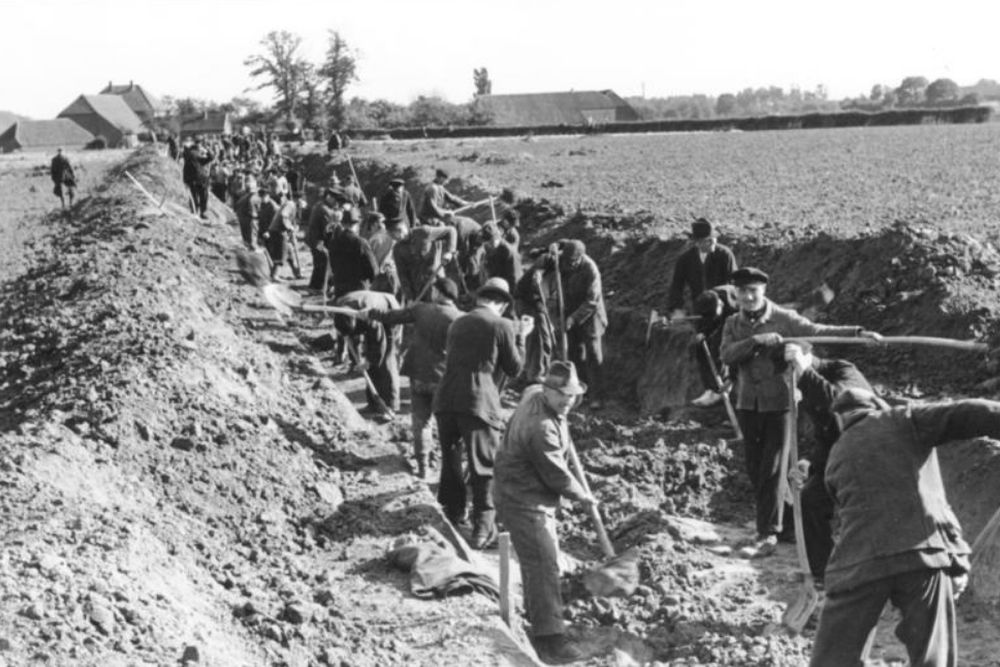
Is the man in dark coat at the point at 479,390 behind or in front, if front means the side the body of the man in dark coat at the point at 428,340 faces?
behind

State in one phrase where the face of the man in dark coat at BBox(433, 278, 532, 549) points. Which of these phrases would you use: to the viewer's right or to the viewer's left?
to the viewer's right

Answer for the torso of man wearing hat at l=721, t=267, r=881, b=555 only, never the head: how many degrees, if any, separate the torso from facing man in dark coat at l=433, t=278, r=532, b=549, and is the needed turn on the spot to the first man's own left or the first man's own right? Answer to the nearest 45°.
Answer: approximately 90° to the first man's own right

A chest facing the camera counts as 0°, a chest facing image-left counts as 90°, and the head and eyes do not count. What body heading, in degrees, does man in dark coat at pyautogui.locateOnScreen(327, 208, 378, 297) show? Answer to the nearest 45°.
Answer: approximately 180°

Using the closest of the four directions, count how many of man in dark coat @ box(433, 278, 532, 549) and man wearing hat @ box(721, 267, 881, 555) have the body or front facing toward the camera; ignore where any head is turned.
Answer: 1

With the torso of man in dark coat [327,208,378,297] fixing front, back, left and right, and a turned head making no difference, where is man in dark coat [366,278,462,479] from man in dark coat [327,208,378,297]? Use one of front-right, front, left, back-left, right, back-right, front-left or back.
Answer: back

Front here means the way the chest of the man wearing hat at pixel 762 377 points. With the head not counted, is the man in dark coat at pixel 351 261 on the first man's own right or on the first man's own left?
on the first man's own right

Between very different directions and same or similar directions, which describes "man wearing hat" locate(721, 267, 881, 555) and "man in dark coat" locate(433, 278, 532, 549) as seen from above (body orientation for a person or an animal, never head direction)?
very different directions

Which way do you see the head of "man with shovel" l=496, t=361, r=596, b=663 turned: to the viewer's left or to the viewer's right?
to the viewer's right

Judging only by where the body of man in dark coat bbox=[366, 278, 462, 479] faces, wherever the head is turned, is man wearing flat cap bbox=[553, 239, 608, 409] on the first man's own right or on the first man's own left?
on the first man's own right

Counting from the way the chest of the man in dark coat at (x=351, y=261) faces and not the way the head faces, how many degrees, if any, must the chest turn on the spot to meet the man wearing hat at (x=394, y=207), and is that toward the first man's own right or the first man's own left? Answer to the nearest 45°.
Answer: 0° — they already face them

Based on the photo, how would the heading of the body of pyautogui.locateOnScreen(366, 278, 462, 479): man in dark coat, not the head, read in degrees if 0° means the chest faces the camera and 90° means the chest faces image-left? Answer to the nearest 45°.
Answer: approximately 135°
